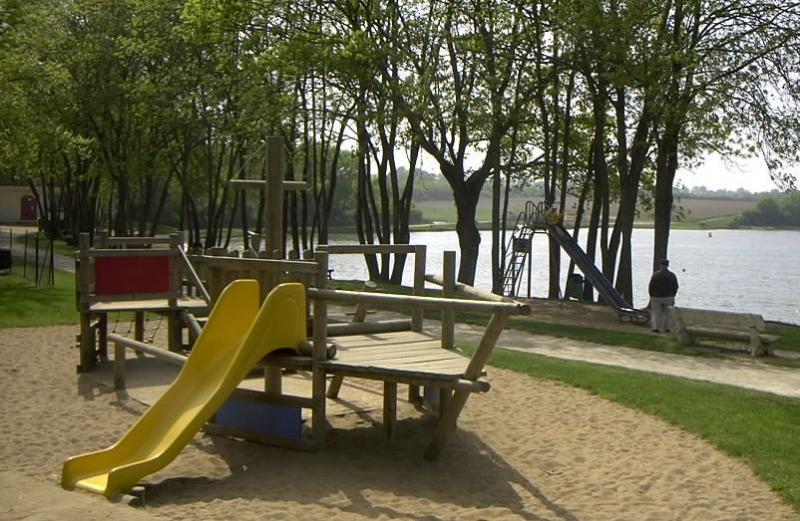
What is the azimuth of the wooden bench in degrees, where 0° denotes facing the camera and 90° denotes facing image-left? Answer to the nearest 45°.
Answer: approximately 225°

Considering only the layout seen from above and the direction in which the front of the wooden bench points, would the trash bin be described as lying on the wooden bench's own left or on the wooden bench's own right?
on the wooden bench's own left

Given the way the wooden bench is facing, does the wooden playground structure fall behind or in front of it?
behind

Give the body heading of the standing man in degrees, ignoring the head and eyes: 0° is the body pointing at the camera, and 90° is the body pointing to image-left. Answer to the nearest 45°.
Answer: approximately 180°

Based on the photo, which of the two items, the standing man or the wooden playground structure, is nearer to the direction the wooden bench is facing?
the standing man

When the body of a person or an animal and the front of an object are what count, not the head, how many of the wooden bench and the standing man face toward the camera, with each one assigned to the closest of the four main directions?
0

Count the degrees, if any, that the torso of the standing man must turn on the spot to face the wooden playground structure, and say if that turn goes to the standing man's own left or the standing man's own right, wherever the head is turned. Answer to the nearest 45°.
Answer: approximately 180°

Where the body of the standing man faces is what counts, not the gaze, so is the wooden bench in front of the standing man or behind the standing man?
behind
